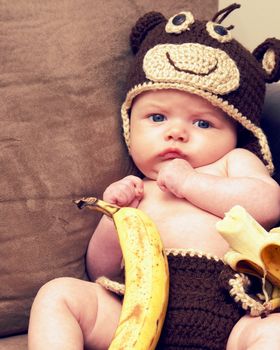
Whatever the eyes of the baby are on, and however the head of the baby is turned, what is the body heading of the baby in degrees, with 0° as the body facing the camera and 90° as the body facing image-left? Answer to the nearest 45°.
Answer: approximately 0°
